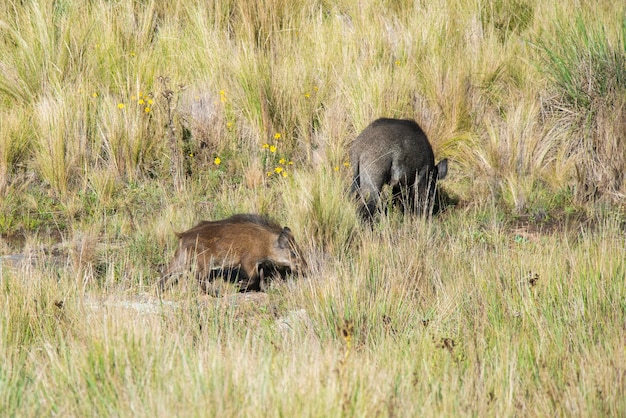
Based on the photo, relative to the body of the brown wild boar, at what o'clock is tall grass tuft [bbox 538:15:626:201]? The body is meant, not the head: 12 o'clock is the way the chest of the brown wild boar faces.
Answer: The tall grass tuft is roughly at 11 o'clock from the brown wild boar.

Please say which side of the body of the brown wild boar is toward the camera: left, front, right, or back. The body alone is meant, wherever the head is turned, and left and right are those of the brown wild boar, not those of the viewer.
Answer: right

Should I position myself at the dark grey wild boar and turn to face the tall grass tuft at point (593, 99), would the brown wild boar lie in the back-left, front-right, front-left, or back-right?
back-right

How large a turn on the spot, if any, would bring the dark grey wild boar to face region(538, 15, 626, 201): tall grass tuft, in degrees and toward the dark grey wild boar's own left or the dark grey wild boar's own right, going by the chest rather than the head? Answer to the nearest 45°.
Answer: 0° — it already faces it

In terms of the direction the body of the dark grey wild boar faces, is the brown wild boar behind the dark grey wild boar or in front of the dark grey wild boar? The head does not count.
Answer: behind

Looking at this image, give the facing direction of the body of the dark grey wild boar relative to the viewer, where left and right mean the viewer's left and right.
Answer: facing away from the viewer and to the right of the viewer

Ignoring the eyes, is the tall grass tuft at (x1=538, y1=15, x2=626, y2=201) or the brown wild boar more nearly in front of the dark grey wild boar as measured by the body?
the tall grass tuft
